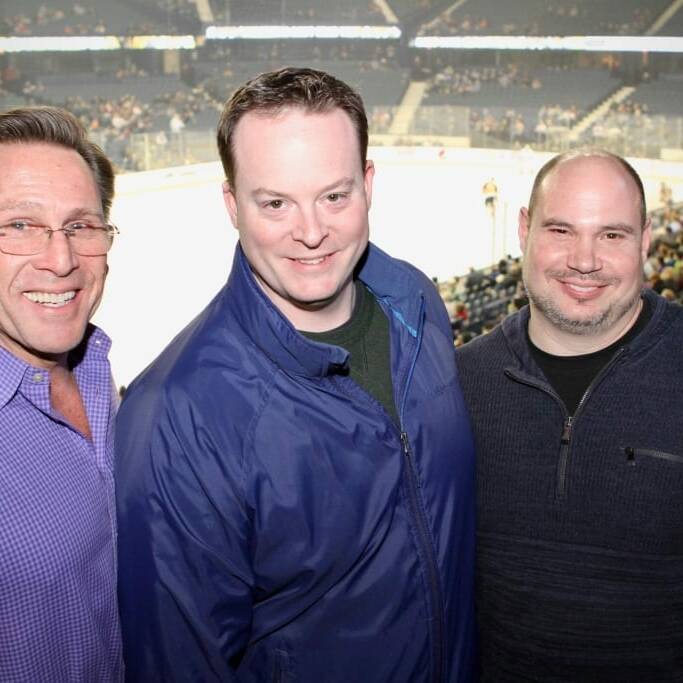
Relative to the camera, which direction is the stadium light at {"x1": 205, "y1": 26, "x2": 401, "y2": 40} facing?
toward the camera

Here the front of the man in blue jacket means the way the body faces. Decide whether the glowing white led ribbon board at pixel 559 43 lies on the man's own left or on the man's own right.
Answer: on the man's own left

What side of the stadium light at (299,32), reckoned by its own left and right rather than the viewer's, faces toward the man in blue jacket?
front

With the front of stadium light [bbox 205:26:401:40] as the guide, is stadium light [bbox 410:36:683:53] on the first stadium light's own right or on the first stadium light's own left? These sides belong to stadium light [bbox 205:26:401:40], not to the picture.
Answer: on the first stadium light's own left

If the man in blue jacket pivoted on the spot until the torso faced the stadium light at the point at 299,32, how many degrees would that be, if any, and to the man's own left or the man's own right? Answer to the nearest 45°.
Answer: approximately 135° to the man's own left

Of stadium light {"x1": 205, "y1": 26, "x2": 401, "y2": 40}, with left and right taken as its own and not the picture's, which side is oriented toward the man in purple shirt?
front

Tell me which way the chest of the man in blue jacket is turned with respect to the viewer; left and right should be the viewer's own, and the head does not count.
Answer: facing the viewer and to the right of the viewer

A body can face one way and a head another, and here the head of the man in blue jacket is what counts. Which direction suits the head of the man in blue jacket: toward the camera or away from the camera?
toward the camera
